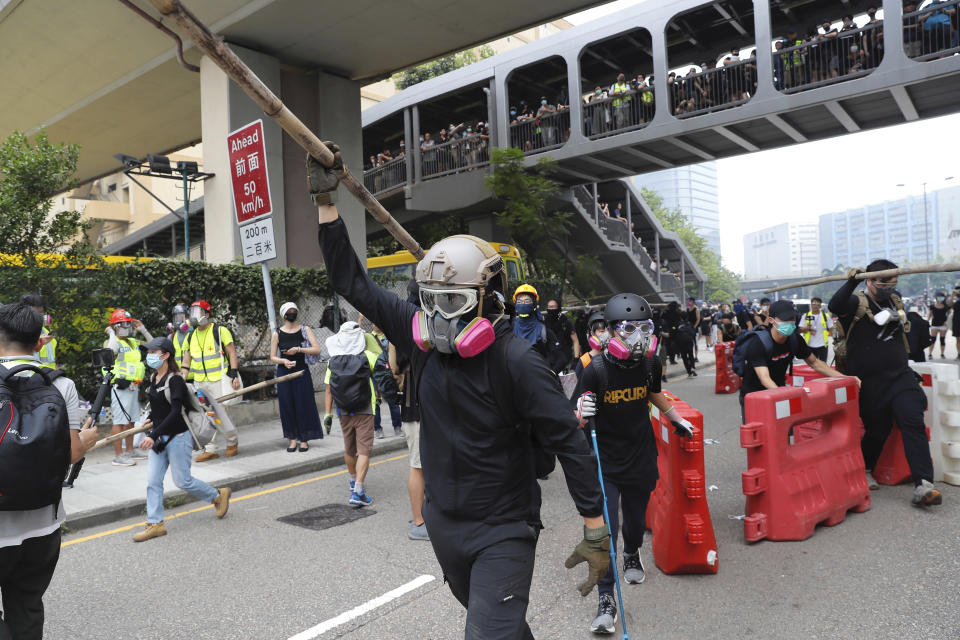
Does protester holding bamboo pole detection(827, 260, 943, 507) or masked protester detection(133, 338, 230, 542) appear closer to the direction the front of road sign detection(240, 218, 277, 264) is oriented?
the masked protester

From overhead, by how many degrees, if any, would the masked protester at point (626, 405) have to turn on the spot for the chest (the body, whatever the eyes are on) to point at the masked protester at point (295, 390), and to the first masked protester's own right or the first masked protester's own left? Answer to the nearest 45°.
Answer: approximately 135° to the first masked protester's own right

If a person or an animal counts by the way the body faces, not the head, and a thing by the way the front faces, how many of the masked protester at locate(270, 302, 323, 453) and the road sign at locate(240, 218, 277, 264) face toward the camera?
2

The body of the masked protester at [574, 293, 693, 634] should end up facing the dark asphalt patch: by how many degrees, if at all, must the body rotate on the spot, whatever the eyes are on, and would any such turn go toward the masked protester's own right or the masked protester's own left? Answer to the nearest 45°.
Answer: approximately 135° to the masked protester's own right

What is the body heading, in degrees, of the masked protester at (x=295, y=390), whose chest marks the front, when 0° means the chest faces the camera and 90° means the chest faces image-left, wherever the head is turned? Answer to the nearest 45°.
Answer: approximately 0°

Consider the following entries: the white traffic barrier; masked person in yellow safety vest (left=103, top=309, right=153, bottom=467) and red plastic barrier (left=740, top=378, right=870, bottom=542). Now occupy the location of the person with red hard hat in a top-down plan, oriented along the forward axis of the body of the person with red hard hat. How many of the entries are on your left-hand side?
2

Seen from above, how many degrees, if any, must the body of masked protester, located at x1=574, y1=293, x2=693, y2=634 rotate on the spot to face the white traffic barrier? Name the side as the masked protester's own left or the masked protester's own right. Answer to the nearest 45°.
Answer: approximately 135° to the masked protester's own left

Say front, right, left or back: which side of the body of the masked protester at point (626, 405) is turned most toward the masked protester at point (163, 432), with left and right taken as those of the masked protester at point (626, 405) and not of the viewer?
right

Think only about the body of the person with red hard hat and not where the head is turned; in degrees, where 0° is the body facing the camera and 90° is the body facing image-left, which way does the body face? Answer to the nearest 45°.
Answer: approximately 45°

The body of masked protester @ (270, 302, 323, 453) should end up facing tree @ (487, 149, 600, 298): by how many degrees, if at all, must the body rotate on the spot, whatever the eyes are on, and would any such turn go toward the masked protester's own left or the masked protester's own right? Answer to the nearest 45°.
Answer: approximately 135° to the masked protester's own left

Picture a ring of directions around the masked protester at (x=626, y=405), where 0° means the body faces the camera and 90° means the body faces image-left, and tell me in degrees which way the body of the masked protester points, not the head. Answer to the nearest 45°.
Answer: approximately 0°

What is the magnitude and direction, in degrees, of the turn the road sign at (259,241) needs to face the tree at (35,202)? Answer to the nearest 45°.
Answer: approximately 90° to its right

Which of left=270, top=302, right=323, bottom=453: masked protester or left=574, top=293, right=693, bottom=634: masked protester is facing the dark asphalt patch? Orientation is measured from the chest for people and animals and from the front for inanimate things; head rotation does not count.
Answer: left=270, top=302, right=323, bottom=453: masked protester
